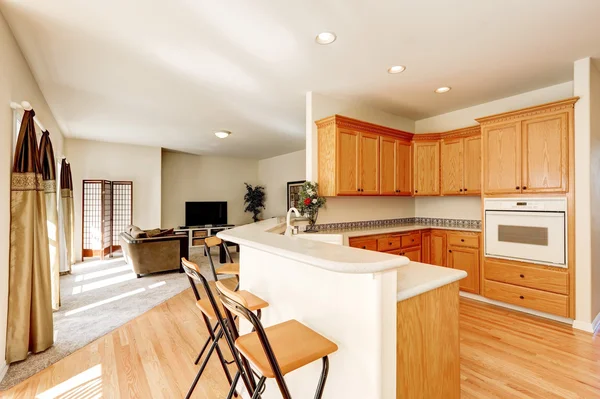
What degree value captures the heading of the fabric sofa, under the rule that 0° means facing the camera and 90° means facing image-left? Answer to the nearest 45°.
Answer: approximately 270°

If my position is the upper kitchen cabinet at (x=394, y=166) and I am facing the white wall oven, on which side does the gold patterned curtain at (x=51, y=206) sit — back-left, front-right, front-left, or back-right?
back-right

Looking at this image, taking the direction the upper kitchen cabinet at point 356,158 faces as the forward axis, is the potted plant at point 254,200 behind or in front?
behind

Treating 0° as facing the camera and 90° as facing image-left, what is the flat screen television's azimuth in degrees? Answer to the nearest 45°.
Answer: approximately 0°

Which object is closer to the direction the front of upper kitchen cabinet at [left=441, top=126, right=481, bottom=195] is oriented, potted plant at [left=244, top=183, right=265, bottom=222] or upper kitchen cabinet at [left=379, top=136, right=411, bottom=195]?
the upper kitchen cabinet

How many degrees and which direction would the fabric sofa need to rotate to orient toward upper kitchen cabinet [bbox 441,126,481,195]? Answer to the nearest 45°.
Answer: approximately 45° to its right
